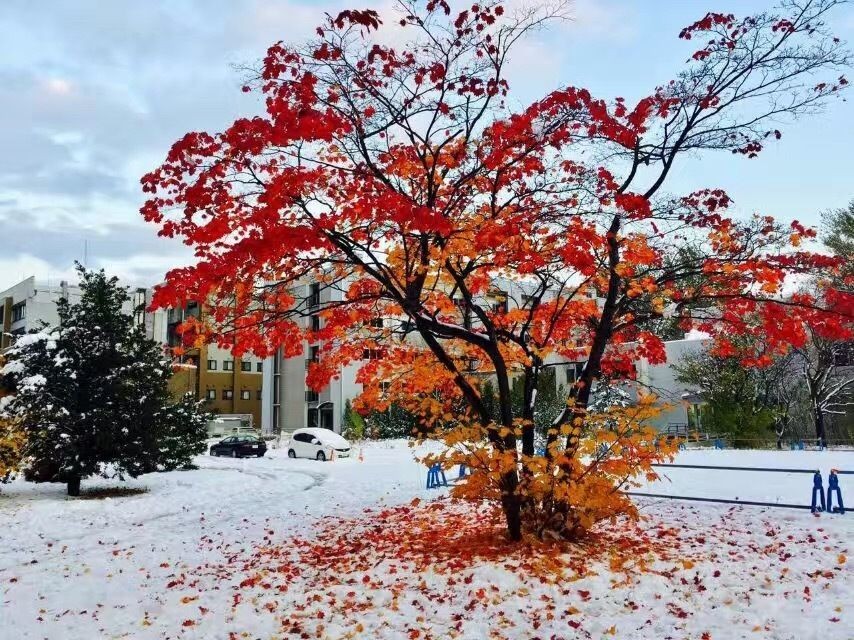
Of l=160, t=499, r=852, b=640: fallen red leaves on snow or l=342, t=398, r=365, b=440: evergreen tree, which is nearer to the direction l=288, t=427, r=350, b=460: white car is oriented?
the fallen red leaves on snow

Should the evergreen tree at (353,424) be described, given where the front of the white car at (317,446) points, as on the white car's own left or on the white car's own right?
on the white car's own left

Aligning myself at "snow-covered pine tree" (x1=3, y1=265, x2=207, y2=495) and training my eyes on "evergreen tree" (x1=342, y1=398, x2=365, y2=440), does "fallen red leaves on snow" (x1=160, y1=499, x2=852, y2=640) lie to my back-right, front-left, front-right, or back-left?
back-right

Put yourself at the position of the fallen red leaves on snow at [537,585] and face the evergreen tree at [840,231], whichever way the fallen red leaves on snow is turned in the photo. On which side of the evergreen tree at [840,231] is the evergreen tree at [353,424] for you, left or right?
left
